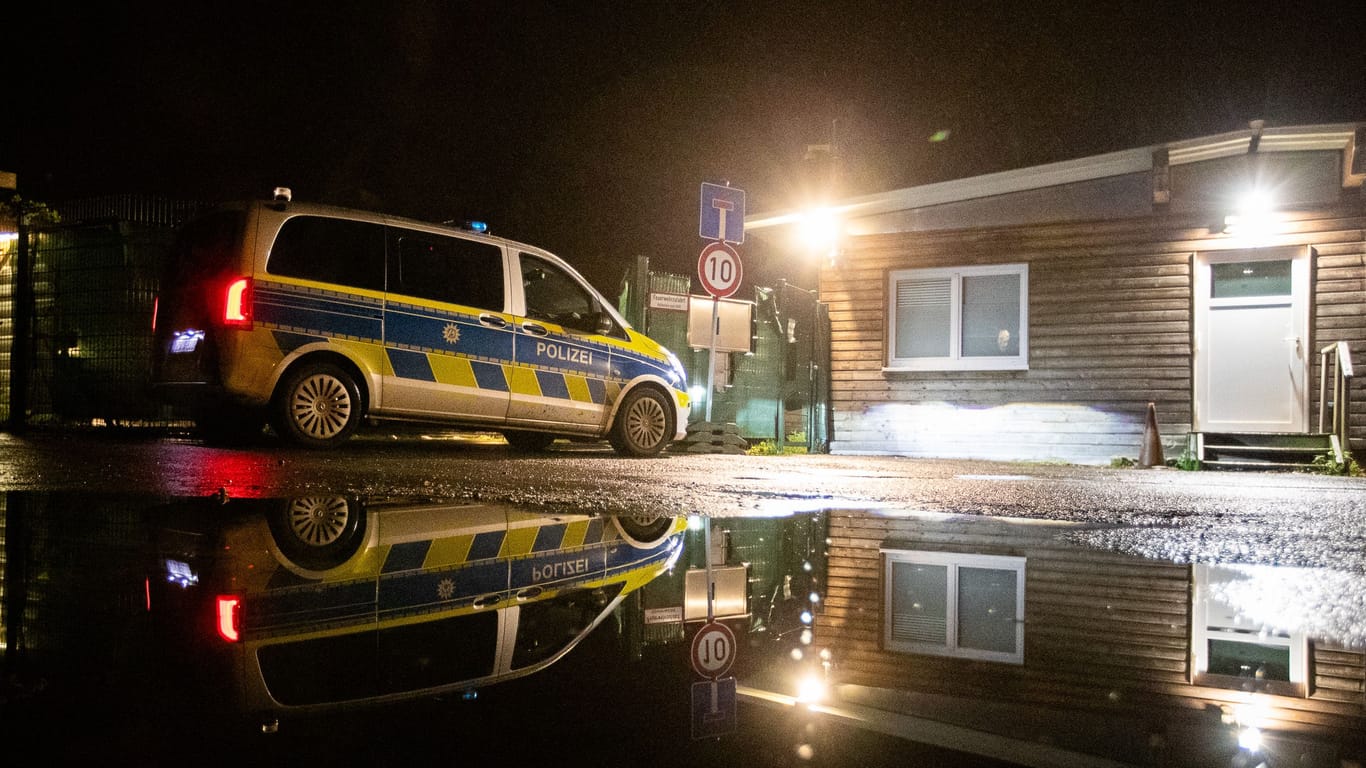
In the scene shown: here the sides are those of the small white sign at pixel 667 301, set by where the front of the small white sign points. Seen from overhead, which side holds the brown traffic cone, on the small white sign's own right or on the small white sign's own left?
on the small white sign's own left

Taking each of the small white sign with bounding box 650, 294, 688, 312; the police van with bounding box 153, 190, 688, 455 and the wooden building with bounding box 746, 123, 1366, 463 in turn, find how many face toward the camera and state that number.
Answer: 2

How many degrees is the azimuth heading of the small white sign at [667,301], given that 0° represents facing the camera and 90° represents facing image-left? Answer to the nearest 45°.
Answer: approximately 0°

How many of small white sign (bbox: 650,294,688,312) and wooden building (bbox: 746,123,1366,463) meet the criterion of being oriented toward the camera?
2

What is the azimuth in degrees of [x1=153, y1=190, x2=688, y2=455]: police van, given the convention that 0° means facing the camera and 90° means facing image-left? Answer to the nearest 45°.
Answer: approximately 225°

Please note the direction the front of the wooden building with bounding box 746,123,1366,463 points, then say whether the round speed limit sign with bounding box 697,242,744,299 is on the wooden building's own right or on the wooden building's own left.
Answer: on the wooden building's own right

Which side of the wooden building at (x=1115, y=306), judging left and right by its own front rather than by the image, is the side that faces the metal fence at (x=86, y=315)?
right
